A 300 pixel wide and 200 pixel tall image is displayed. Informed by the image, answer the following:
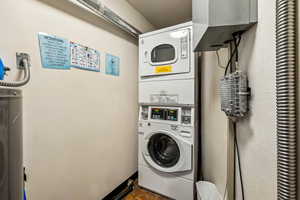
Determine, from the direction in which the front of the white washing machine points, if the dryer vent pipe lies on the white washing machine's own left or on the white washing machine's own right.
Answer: on the white washing machine's own left

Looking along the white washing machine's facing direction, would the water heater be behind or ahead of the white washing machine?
ahead

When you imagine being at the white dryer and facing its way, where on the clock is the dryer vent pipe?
The dryer vent pipe is roughly at 10 o'clock from the white dryer.

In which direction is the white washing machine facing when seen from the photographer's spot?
facing the viewer and to the left of the viewer
